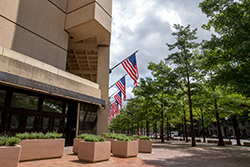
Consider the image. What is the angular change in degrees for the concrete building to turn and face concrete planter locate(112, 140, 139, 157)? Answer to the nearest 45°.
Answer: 0° — it already faces it

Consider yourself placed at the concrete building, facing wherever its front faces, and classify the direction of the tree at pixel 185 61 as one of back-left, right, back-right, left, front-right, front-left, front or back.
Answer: front-left

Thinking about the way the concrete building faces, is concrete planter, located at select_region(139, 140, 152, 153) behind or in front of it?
in front

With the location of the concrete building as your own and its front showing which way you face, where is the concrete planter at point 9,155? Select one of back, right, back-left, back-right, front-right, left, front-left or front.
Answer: front-right

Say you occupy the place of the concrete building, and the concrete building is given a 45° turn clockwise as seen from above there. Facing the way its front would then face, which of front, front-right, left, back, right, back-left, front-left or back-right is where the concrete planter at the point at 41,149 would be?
front

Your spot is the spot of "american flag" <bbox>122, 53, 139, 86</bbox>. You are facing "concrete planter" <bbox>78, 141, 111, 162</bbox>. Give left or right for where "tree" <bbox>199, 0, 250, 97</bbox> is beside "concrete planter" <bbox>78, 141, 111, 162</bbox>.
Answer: left

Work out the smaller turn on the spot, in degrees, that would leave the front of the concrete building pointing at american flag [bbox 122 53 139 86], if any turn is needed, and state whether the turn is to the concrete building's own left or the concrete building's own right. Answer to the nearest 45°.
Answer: approximately 45° to the concrete building's own left

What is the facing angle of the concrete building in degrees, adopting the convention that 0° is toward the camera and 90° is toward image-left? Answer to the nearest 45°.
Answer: approximately 315°

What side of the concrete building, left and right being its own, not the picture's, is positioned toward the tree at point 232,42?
front

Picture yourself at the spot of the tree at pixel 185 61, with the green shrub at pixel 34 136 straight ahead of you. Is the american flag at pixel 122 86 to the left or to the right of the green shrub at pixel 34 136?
right

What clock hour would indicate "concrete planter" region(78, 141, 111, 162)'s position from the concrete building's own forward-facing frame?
The concrete planter is roughly at 1 o'clock from the concrete building.

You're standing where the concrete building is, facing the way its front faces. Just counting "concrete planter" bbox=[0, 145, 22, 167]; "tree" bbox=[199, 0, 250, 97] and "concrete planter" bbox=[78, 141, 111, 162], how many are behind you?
0
